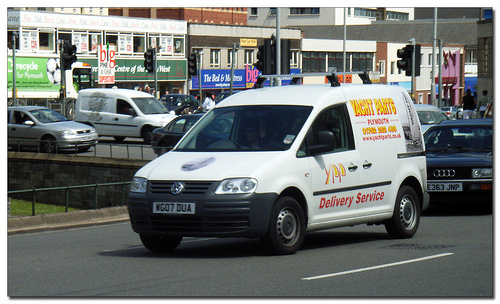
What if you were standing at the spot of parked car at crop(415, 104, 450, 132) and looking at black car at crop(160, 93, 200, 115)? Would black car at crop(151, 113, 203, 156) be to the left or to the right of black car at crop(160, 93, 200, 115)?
left

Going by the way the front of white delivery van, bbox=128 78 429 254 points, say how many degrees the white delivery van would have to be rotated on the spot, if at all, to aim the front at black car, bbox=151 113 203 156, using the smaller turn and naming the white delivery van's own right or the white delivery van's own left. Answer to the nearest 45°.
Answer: approximately 135° to the white delivery van's own right

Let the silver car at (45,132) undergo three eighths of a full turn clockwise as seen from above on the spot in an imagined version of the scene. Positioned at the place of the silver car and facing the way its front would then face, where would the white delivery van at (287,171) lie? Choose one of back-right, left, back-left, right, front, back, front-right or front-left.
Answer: left

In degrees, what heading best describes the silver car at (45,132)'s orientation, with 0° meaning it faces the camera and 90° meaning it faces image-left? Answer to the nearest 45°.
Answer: approximately 315°

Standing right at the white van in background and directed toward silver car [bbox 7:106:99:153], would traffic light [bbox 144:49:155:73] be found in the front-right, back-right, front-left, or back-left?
back-right

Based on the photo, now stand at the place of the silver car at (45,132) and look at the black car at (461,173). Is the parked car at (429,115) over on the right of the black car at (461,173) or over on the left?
left

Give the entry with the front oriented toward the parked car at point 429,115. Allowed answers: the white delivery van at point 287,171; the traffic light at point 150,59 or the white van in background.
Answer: the white van in background

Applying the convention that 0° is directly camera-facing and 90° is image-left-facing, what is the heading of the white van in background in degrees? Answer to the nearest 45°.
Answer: approximately 315°

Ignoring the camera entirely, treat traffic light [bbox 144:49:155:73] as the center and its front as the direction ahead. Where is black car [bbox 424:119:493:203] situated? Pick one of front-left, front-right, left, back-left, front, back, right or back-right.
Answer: left
